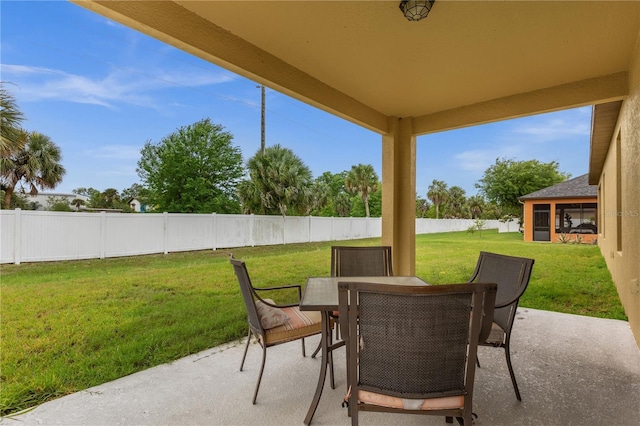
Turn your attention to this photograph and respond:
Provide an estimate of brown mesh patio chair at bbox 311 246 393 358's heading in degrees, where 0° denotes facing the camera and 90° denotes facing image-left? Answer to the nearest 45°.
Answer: approximately 0°

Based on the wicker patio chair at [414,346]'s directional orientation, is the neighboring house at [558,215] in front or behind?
in front

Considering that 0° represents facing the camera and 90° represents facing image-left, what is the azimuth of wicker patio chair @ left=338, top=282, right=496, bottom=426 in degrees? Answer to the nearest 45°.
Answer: approximately 180°

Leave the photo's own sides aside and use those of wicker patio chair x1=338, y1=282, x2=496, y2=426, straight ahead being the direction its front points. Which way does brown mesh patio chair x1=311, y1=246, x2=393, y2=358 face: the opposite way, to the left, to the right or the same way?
the opposite way

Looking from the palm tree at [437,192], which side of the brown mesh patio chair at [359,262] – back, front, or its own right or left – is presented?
back

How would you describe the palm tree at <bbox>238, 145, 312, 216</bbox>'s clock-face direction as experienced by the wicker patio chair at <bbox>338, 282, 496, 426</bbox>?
The palm tree is roughly at 11 o'clock from the wicker patio chair.

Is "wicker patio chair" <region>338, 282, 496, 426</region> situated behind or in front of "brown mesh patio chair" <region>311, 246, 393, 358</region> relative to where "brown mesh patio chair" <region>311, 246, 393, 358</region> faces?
in front

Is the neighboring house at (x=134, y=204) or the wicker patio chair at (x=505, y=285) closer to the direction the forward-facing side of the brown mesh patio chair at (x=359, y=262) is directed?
the wicker patio chair

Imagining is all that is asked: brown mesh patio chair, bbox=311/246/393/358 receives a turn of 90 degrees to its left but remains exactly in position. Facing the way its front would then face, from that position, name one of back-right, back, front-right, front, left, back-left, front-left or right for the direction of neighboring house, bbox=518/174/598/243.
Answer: front-left

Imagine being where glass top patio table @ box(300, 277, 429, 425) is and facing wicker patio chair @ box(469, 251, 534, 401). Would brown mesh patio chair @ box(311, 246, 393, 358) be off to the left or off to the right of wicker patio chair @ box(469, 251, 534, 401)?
left
